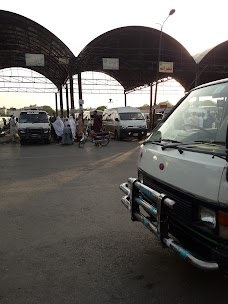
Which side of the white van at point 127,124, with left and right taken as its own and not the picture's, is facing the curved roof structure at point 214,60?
left

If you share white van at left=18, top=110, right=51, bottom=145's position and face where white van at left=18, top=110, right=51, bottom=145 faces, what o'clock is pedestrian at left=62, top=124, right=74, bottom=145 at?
The pedestrian is roughly at 10 o'clock from the white van.

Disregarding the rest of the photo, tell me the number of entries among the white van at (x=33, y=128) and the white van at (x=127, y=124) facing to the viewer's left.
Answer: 0

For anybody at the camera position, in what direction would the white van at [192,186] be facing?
facing the viewer and to the left of the viewer

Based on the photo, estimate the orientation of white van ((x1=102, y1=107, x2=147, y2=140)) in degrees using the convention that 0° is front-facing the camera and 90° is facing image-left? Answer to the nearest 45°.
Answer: approximately 315°

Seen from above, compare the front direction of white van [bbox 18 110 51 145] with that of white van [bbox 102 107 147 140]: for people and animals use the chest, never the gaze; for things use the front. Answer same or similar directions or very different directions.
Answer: same or similar directions

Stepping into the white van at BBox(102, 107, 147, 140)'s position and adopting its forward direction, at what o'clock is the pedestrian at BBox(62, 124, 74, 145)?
The pedestrian is roughly at 3 o'clock from the white van.

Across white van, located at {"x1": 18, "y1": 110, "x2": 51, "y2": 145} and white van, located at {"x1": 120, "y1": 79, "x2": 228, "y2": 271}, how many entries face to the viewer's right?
0

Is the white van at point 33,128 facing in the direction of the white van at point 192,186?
yes

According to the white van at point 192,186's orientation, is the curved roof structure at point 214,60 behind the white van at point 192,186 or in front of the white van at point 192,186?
behind

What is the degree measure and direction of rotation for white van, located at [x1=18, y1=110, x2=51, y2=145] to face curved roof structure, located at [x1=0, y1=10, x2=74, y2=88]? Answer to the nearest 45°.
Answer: approximately 180°

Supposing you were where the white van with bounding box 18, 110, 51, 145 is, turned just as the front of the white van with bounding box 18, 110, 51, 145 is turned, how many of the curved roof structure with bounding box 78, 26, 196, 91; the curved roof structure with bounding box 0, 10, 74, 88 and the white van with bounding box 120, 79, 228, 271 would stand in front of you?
1

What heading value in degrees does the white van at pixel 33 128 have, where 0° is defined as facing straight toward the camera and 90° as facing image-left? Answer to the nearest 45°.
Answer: approximately 0°
